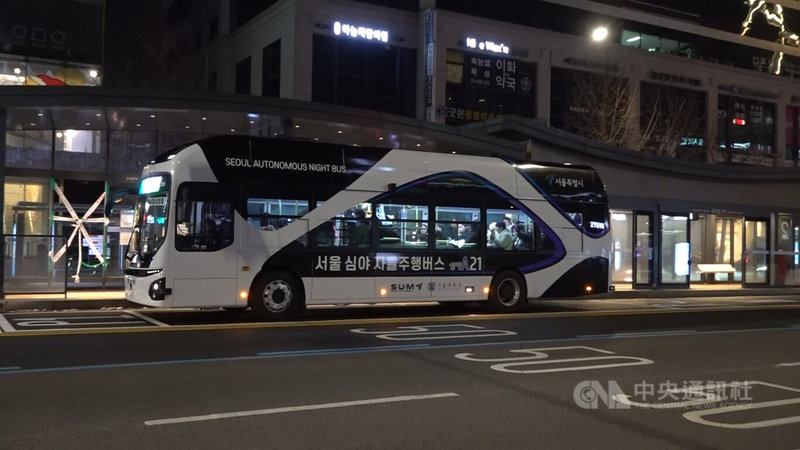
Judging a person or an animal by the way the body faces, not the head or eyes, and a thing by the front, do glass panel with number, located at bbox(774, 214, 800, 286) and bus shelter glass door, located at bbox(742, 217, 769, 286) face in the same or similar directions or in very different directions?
same or similar directions

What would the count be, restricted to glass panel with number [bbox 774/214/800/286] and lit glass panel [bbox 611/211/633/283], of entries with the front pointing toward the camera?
2

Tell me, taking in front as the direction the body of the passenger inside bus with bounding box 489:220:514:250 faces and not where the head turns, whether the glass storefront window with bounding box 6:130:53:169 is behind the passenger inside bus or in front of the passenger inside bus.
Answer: in front

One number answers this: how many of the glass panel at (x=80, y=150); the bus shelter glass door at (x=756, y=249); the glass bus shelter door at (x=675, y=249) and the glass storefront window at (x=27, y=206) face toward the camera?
4

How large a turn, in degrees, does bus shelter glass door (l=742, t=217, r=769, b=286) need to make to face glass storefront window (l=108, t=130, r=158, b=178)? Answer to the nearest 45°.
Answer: approximately 45° to its right

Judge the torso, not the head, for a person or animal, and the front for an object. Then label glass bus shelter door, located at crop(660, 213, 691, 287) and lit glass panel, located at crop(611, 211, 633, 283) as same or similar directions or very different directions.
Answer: same or similar directions

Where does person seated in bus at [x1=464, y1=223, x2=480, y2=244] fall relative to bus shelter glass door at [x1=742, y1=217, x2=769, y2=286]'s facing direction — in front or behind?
in front

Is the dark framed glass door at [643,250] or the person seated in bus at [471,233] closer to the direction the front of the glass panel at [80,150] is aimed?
the person seated in bus

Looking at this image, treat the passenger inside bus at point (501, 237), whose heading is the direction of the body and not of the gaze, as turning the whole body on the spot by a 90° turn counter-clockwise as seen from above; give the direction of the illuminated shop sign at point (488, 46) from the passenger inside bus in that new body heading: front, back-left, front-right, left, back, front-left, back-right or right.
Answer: back

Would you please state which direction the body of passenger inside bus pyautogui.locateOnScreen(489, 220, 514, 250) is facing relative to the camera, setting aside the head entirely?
to the viewer's left

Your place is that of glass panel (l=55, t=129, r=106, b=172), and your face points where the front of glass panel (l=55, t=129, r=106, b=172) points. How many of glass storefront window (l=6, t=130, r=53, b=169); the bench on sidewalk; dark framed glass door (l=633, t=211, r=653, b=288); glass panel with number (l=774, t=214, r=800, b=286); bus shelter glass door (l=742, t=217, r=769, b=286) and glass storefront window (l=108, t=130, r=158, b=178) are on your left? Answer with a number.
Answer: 5

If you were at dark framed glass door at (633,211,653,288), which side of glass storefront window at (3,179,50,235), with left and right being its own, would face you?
left

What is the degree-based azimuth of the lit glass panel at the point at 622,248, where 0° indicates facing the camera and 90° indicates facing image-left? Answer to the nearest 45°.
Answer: approximately 0°

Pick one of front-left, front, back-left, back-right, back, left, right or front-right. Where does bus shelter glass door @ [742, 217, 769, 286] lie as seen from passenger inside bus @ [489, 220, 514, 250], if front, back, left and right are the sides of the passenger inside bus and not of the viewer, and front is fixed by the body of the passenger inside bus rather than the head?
back-right

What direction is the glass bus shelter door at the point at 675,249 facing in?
toward the camera

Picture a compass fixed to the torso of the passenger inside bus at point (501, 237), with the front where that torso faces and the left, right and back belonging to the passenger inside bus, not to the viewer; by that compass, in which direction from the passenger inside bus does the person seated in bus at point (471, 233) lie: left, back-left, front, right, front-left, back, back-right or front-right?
front-left

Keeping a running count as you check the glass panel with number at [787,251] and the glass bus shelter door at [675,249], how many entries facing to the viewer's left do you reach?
0

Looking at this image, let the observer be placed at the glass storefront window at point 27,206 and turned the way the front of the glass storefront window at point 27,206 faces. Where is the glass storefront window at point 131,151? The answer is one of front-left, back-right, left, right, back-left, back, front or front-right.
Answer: left

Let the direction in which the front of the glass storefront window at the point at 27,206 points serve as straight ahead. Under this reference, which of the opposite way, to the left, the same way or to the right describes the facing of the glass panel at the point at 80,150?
the same way

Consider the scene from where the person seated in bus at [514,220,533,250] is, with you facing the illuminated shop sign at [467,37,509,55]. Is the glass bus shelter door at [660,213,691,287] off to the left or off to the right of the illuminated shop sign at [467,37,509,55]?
right

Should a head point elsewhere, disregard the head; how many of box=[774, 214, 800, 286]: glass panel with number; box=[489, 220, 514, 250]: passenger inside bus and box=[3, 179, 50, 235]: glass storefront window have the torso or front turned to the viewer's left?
1
